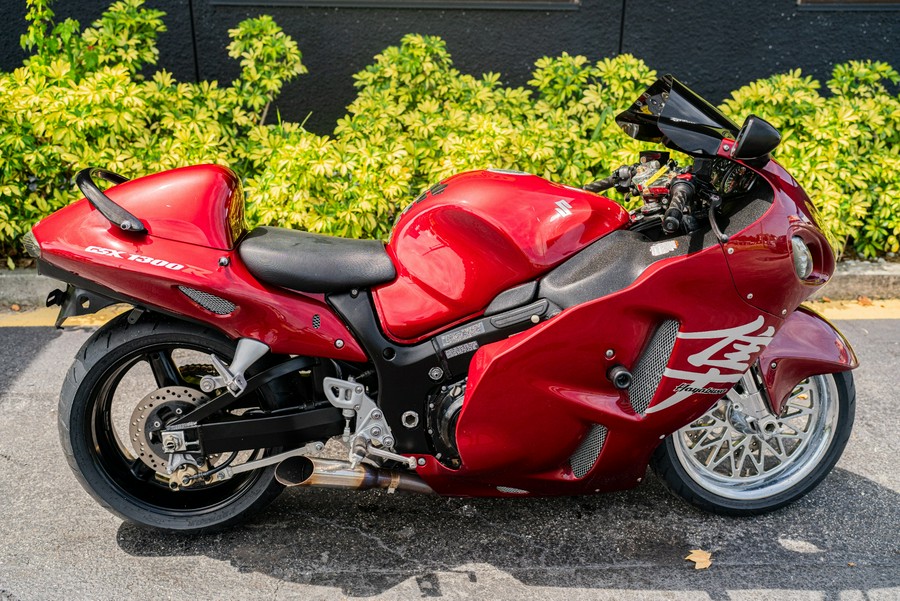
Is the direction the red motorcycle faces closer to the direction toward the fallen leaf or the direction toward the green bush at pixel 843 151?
the fallen leaf

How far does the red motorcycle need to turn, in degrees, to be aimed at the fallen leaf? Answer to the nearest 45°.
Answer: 0° — it already faces it

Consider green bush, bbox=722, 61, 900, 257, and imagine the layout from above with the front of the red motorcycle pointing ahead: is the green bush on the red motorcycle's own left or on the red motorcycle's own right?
on the red motorcycle's own left

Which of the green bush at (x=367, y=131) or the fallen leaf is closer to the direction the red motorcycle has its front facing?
the fallen leaf

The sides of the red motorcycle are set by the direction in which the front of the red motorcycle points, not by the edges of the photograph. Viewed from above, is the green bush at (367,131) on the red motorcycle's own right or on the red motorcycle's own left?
on the red motorcycle's own left

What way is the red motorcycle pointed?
to the viewer's right
